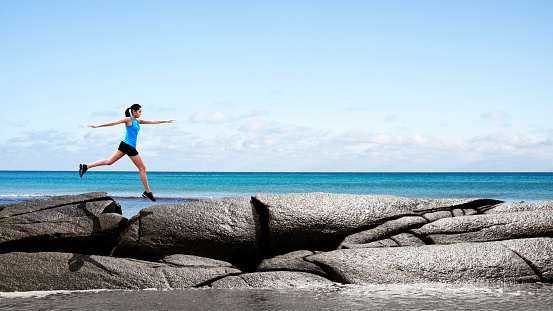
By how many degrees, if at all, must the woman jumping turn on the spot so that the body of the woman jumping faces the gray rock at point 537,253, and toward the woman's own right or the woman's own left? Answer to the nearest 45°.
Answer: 0° — they already face it

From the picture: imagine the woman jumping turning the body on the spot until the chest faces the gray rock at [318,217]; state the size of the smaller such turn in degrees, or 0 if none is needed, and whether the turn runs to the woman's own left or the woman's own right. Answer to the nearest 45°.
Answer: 0° — they already face it

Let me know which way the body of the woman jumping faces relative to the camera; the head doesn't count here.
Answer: to the viewer's right

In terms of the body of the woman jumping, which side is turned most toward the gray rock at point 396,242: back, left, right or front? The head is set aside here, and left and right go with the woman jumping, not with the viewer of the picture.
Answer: front

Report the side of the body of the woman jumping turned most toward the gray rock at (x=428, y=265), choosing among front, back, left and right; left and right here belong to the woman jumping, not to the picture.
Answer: front

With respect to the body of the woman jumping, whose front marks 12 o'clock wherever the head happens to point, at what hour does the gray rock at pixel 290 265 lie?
The gray rock is roughly at 1 o'clock from the woman jumping.

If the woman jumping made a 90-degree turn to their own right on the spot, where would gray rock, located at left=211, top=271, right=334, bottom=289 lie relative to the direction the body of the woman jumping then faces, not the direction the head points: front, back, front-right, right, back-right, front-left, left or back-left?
front-left
